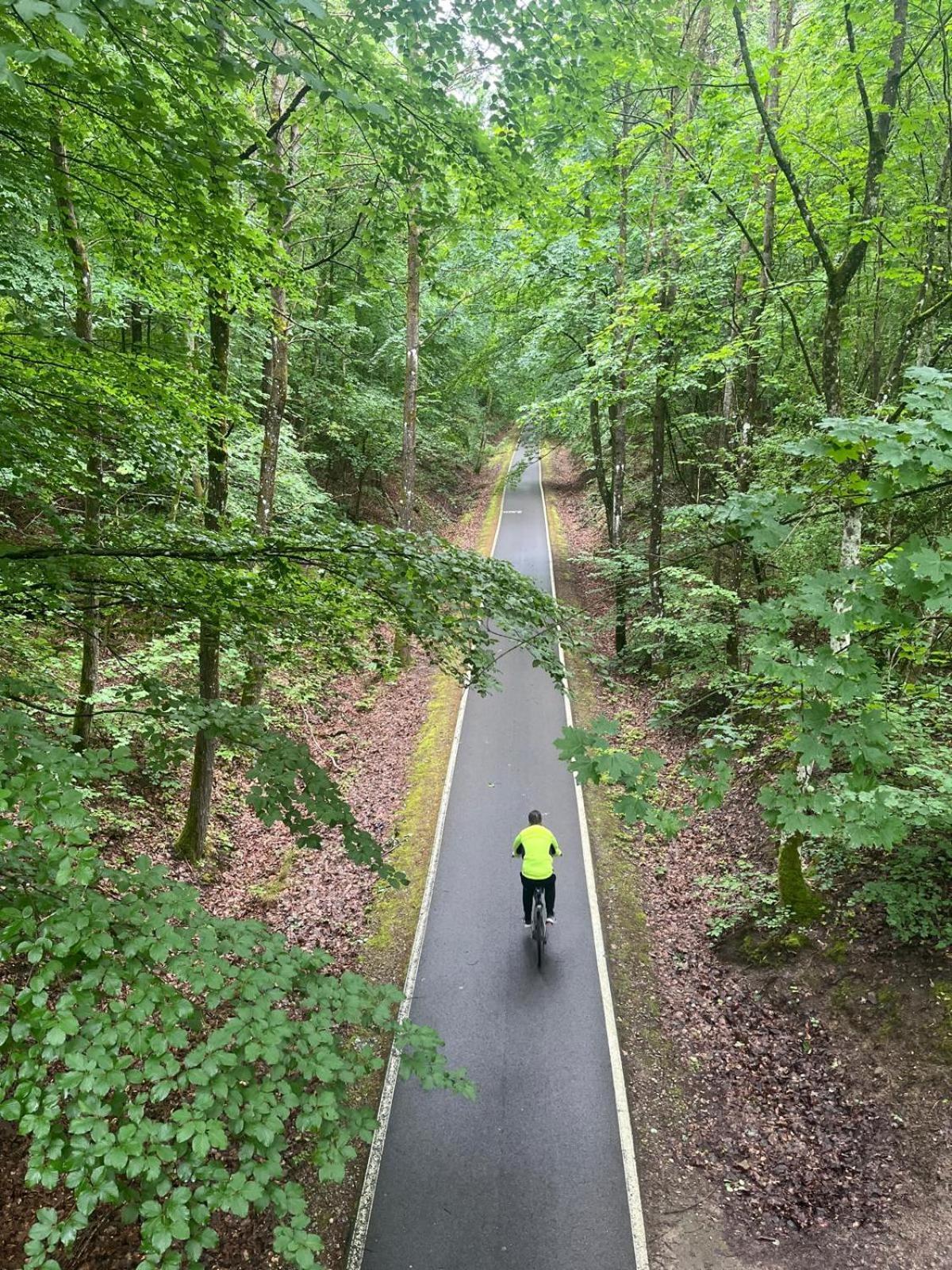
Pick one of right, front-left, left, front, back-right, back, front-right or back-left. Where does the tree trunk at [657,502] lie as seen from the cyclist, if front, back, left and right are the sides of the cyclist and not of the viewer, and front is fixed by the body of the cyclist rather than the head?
front

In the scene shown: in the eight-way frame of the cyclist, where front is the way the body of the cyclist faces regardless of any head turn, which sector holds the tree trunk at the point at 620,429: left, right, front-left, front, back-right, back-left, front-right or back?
front

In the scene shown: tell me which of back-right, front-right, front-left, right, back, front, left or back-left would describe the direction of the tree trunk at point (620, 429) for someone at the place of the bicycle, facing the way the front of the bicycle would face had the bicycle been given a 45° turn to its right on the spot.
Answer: front-left

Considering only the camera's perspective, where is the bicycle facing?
facing away from the viewer

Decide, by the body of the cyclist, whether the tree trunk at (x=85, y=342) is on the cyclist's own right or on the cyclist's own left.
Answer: on the cyclist's own left

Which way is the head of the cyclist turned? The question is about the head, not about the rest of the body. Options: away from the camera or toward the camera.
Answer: away from the camera

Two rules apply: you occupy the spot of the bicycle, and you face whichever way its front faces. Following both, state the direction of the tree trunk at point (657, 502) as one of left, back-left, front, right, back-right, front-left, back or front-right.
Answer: front

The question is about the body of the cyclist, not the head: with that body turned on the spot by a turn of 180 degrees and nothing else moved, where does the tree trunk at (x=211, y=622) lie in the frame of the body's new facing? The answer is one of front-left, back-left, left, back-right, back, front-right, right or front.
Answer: right

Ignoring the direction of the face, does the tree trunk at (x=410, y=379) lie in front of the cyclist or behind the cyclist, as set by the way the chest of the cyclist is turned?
in front

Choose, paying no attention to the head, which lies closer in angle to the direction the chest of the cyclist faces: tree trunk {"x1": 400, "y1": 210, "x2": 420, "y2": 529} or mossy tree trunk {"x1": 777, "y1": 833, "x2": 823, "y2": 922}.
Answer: the tree trunk

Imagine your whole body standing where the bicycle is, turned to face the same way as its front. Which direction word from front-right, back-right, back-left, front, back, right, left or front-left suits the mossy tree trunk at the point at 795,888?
right

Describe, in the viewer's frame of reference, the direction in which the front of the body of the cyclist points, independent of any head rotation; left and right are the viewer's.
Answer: facing away from the viewer

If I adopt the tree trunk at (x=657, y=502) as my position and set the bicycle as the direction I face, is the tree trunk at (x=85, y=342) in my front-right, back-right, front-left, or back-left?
front-right

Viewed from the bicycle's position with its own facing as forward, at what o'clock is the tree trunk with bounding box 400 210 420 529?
The tree trunk is roughly at 11 o'clock from the bicycle.

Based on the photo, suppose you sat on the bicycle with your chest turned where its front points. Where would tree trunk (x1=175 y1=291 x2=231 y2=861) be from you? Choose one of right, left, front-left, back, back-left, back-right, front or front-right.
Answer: left

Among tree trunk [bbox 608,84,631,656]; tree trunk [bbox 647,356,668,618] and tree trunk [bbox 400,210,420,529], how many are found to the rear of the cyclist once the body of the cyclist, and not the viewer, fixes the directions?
0
